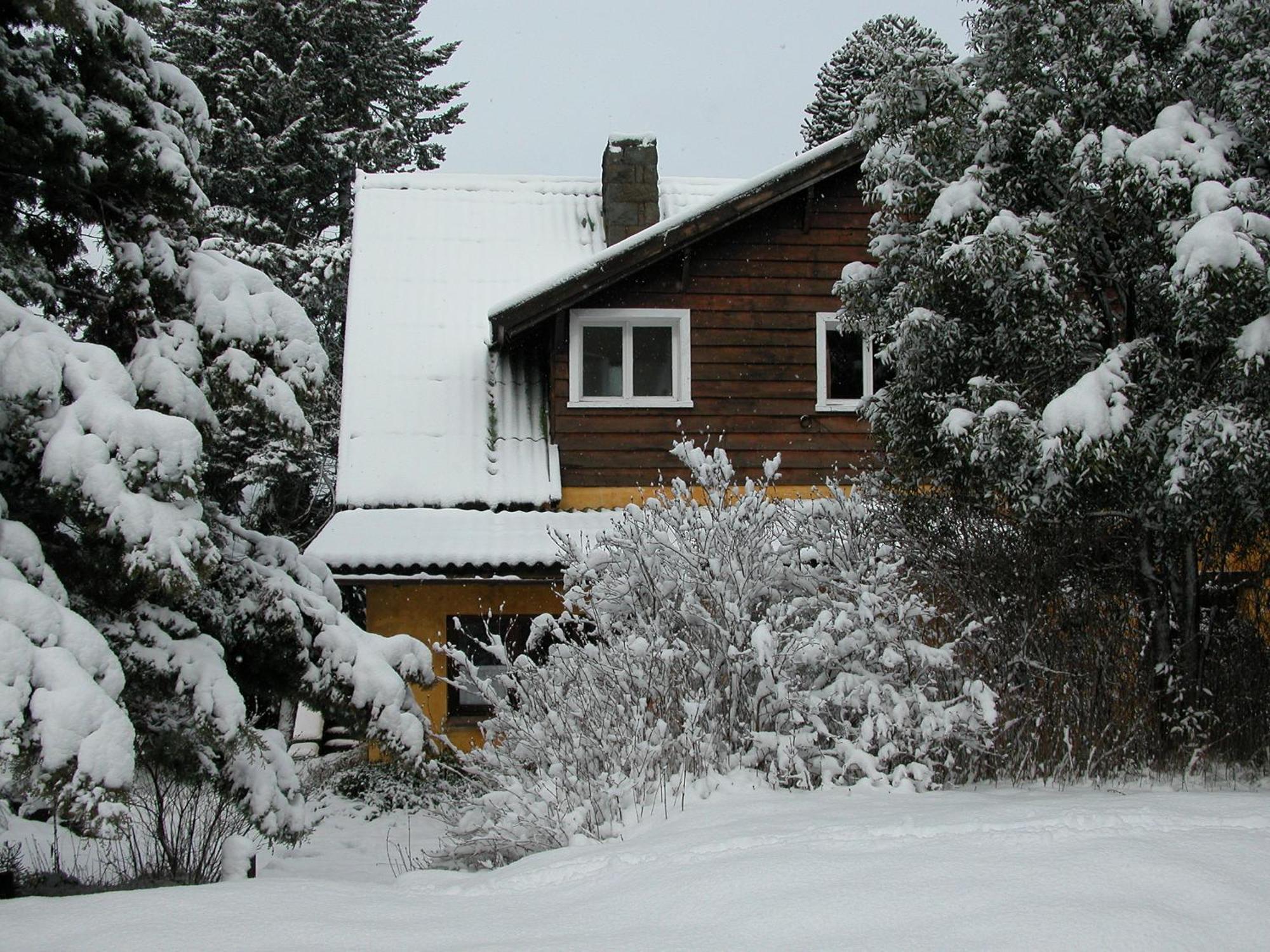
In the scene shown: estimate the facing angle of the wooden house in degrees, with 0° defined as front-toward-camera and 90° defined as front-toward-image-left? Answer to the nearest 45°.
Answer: approximately 0°

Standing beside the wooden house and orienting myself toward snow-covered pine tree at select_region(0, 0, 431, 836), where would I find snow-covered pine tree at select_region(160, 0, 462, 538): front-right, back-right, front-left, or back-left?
back-right

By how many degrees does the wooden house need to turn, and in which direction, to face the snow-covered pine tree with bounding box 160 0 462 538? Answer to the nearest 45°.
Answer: approximately 135° to its right

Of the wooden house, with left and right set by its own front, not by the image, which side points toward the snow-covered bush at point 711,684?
front

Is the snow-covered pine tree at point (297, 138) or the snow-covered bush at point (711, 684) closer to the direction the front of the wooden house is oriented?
the snow-covered bush

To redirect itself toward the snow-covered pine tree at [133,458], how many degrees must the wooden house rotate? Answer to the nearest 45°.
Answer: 0° — it already faces it

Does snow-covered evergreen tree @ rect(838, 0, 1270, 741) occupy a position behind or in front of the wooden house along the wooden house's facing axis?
in front
